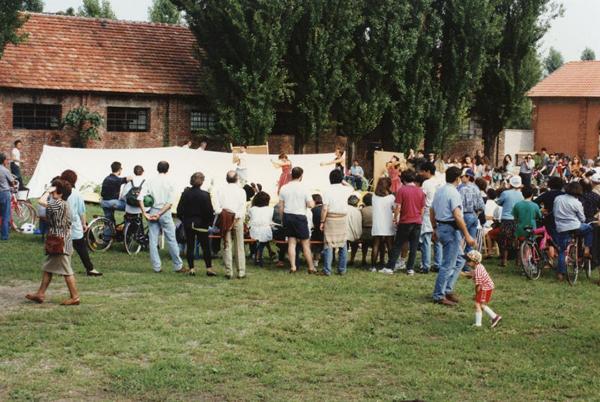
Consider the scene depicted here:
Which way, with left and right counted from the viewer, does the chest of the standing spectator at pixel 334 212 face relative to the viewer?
facing away from the viewer

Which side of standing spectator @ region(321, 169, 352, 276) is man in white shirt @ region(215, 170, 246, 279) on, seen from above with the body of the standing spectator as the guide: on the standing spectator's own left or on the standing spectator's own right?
on the standing spectator's own left

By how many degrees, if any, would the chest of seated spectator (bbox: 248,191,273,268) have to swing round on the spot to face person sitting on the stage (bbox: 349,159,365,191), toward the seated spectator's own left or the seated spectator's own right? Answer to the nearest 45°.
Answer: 0° — they already face them

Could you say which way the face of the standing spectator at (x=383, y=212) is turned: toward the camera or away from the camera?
away from the camera

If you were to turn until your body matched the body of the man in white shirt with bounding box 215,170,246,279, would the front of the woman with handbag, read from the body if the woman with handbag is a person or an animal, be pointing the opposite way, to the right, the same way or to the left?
to the left

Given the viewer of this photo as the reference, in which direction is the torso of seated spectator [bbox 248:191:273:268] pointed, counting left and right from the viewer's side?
facing away from the viewer

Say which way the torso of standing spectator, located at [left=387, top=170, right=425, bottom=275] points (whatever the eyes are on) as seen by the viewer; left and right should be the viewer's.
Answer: facing away from the viewer

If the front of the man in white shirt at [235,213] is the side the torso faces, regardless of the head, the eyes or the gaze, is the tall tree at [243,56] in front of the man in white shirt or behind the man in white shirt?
in front

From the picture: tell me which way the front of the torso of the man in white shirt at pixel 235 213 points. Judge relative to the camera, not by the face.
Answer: away from the camera

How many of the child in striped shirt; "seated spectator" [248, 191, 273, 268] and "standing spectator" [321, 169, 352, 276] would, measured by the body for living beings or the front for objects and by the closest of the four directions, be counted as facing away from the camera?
2

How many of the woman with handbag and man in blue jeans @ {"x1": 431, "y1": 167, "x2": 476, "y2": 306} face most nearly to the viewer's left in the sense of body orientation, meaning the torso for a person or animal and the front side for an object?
1

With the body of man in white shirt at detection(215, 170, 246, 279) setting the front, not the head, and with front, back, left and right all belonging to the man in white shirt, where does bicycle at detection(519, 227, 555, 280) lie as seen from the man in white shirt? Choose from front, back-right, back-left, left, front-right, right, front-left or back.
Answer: right

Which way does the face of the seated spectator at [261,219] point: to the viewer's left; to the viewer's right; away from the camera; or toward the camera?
away from the camera

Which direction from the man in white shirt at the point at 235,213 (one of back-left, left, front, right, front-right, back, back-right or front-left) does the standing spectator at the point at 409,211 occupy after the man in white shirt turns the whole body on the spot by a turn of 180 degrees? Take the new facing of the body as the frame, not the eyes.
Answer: left

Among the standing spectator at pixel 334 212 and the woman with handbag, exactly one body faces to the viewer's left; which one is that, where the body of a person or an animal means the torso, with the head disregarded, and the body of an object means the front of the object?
the woman with handbag
